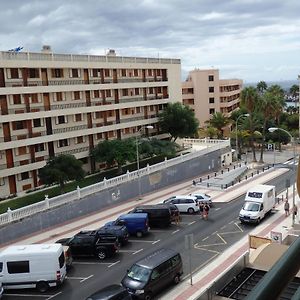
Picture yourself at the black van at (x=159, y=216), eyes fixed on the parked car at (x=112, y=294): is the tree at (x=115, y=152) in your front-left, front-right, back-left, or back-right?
back-right

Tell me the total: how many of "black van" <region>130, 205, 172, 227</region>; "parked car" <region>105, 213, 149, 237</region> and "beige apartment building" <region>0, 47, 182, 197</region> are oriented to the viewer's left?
2

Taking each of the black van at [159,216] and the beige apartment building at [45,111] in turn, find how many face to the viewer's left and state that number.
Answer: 1

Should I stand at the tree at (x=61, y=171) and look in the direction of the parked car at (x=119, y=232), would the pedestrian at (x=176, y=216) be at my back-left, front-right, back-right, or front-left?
front-left

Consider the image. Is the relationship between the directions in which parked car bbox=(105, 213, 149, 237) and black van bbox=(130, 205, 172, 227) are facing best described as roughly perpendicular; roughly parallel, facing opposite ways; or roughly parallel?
roughly parallel

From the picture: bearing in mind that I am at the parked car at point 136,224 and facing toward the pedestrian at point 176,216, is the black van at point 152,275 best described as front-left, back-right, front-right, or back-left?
back-right

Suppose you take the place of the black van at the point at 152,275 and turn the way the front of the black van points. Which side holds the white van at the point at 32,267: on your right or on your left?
on your right

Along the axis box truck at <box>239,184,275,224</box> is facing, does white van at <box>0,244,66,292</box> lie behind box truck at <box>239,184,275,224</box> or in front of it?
in front

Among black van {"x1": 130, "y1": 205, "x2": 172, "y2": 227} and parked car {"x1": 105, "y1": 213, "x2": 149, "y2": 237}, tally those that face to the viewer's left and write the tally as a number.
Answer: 2

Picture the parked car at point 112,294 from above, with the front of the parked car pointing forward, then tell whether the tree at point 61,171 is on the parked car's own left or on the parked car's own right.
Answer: on the parked car's own right

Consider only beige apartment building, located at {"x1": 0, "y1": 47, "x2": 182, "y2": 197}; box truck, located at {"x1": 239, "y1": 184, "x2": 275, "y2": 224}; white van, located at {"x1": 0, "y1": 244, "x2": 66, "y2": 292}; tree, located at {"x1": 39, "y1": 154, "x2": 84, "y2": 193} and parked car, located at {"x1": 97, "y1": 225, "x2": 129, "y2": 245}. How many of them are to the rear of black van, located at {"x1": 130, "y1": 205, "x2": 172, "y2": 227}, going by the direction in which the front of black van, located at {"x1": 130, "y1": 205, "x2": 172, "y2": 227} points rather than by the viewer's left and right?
1

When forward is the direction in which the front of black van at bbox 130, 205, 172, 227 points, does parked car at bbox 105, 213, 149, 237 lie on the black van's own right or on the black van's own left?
on the black van's own left

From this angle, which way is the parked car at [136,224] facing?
to the viewer's left

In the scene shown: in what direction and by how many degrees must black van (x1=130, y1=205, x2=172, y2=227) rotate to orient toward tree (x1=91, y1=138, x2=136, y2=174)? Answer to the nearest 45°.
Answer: approximately 90° to its right

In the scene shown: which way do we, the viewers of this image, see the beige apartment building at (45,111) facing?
facing the viewer and to the right of the viewer
